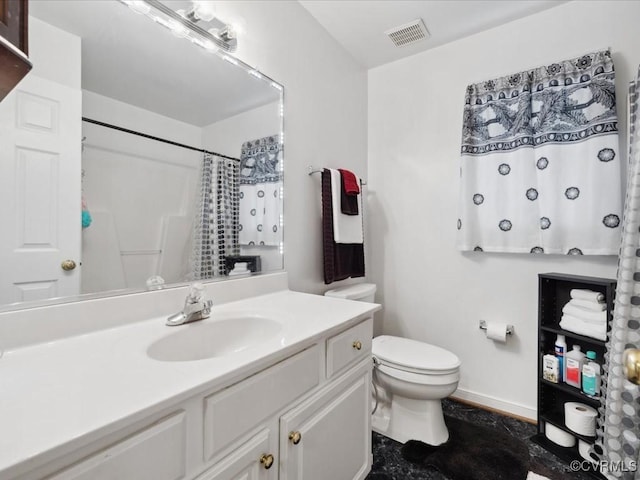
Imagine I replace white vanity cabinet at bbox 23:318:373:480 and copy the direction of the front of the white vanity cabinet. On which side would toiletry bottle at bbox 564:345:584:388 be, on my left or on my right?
on my left

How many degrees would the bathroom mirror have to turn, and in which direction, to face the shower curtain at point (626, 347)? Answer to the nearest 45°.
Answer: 0° — it already faces it

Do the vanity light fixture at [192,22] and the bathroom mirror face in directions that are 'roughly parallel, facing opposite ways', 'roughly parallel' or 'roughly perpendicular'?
roughly parallel

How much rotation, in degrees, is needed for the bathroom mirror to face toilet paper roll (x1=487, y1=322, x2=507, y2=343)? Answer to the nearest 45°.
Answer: approximately 45° to its left

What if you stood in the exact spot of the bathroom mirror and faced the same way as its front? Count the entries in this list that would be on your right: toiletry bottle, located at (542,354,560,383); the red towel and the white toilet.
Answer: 0

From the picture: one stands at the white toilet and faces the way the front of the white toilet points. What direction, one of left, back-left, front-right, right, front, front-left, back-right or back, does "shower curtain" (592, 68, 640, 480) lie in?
front-left

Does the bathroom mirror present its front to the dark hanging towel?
no

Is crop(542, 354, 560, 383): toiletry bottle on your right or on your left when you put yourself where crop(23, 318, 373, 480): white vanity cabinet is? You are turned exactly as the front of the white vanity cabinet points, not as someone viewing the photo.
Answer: on your left

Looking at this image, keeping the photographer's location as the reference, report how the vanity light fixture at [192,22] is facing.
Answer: facing the viewer and to the right of the viewer

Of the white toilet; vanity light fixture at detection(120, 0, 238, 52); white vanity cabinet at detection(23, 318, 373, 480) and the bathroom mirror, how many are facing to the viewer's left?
0

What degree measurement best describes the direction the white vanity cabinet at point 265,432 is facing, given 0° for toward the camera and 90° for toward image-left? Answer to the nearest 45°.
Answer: approximately 315°

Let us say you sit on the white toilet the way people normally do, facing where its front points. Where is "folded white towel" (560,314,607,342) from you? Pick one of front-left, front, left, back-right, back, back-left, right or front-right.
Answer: front-left

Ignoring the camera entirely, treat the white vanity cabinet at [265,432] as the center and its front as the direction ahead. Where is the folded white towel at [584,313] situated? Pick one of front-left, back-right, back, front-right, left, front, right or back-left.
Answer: front-left

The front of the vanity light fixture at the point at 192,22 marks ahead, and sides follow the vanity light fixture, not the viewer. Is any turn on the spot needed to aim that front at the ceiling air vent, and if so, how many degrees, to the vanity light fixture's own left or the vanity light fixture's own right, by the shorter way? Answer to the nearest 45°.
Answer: approximately 45° to the vanity light fixture's own left

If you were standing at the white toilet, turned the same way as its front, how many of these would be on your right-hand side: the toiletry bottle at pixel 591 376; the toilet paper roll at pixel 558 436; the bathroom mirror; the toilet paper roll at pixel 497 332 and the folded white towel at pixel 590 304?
1

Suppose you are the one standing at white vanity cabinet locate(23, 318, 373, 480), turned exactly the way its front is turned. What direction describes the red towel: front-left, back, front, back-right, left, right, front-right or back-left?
left

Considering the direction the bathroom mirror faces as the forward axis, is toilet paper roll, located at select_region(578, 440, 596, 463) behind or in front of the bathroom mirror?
in front

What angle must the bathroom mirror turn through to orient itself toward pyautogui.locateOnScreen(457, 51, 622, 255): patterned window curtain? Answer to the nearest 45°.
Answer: approximately 45° to its left

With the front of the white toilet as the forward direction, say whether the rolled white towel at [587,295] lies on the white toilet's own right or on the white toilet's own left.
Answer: on the white toilet's own left

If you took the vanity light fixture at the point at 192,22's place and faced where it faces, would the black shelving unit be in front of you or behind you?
in front
